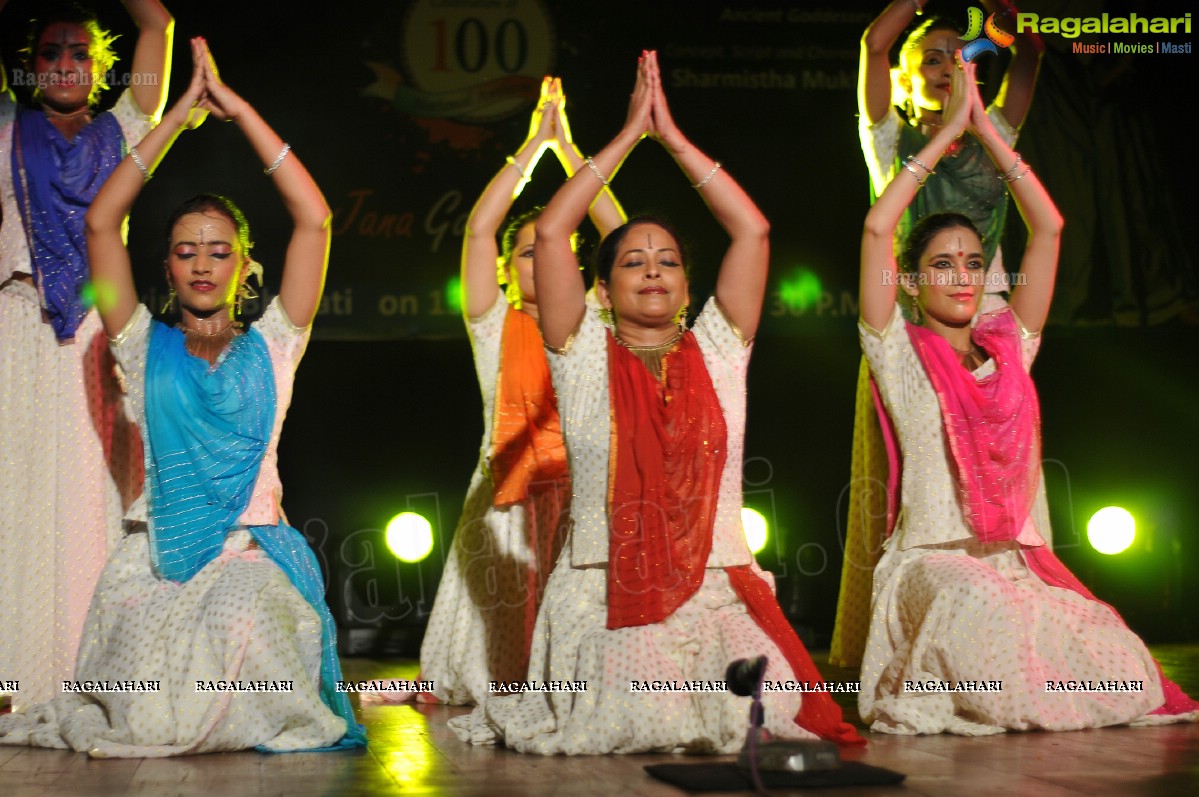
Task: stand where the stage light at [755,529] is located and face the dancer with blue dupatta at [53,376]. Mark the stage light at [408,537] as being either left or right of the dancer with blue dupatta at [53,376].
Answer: right

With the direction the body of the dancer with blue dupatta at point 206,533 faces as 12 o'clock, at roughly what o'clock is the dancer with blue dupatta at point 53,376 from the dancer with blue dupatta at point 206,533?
the dancer with blue dupatta at point 53,376 is roughly at 5 o'clock from the dancer with blue dupatta at point 206,533.

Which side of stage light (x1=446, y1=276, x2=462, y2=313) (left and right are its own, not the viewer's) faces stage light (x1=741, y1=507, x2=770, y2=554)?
left

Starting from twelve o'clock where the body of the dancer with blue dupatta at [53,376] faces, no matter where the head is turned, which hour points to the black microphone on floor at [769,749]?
The black microphone on floor is roughly at 11 o'clock from the dancer with blue dupatta.

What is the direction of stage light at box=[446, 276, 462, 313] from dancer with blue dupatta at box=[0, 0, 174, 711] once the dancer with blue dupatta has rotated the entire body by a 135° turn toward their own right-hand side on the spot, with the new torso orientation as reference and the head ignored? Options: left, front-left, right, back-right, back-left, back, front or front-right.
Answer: right

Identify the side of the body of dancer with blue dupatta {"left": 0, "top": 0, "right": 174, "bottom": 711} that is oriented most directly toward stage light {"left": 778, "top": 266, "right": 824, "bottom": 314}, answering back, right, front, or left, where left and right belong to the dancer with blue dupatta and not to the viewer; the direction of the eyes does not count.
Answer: left

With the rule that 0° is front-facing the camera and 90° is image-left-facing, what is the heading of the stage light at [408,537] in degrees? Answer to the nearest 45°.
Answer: approximately 0°
